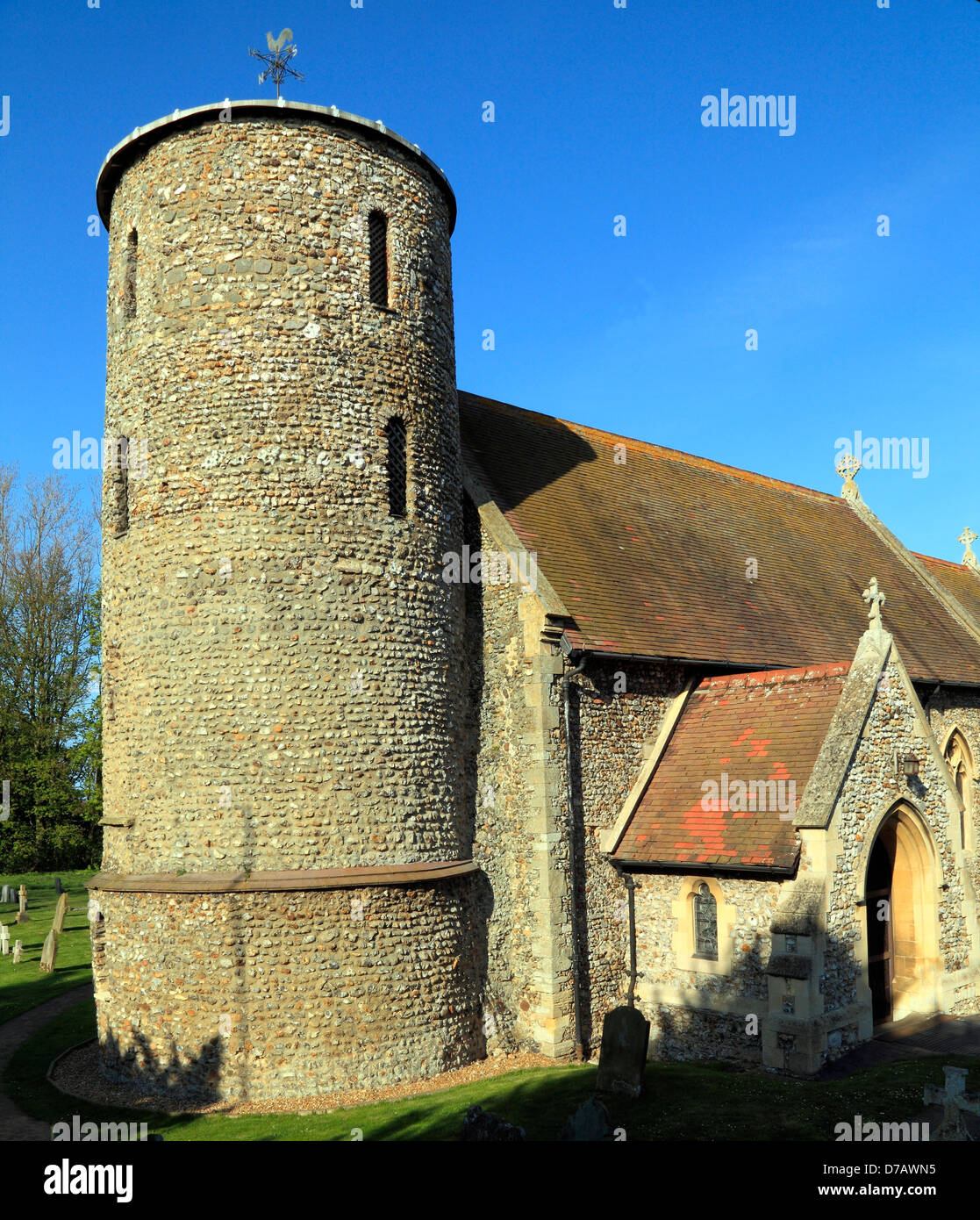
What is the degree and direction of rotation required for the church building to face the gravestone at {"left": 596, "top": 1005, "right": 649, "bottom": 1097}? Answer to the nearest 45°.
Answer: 0° — it already faces it

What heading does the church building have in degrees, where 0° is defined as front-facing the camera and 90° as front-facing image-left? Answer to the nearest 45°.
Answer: approximately 315°

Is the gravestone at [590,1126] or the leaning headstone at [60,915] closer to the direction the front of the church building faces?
the gravestone

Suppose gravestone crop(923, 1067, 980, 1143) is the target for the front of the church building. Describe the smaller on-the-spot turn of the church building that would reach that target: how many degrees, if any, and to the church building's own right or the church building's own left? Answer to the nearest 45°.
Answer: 0° — it already faces it

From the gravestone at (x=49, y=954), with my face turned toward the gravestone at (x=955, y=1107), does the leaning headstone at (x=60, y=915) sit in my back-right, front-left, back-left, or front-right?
back-left

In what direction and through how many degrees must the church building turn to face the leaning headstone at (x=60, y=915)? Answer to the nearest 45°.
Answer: approximately 180°

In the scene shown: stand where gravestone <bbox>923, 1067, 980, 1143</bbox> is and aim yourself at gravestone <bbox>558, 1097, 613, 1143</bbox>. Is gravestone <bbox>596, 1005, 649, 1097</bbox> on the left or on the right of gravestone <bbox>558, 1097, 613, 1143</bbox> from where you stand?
right

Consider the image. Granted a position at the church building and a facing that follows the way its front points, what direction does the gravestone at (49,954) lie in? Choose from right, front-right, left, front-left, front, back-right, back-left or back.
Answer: back
